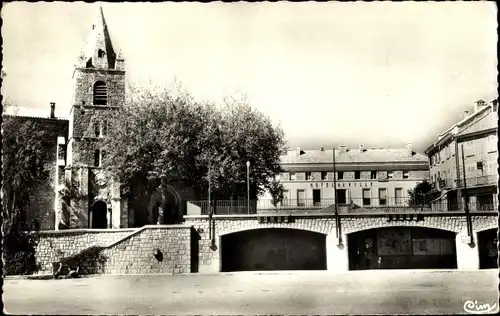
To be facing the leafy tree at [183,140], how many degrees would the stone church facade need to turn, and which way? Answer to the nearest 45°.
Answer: approximately 45° to its left

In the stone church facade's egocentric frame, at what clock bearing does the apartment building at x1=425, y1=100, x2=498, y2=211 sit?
The apartment building is roughly at 10 o'clock from the stone church facade.

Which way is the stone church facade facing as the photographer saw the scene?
facing the viewer

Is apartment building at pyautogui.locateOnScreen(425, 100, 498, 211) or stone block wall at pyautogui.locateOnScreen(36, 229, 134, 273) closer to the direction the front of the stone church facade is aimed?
the stone block wall

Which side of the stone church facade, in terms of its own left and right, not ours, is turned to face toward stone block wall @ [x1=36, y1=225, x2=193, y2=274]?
front

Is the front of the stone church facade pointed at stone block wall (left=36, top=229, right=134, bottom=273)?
yes
